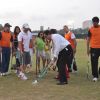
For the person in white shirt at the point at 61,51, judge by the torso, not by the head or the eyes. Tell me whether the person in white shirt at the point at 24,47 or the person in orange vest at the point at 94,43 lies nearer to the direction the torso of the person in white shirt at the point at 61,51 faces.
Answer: the person in white shirt

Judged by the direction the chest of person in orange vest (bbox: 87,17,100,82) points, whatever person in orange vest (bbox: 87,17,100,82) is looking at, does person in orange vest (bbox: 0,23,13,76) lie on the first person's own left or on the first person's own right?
on the first person's own right

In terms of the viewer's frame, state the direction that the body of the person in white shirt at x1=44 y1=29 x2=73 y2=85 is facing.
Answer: to the viewer's left

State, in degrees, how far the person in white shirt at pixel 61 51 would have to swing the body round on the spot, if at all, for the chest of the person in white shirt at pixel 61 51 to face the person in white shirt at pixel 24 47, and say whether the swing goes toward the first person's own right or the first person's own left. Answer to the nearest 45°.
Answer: approximately 45° to the first person's own right
